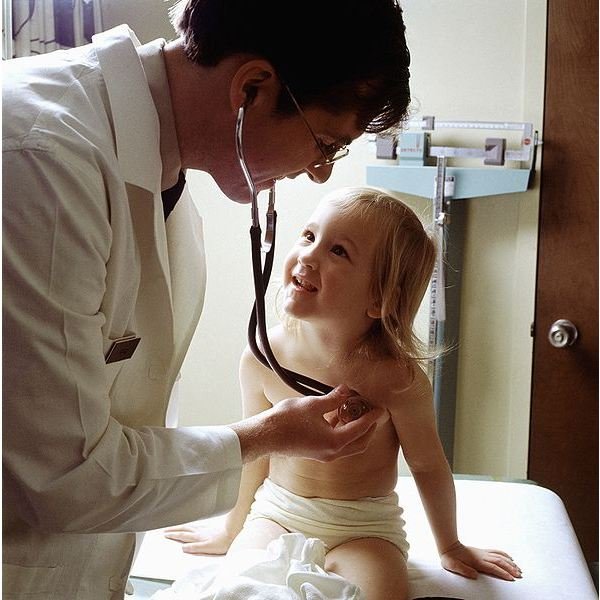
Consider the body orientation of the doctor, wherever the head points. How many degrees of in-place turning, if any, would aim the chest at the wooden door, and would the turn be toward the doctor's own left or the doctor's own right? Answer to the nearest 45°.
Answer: approximately 45° to the doctor's own left

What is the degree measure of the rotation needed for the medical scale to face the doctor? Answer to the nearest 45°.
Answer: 0° — it already faces them

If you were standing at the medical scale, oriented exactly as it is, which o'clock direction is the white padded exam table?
The white padded exam table is roughly at 12 o'clock from the medical scale.

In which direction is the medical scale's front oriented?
toward the camera

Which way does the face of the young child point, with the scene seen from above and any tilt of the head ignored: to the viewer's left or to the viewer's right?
to the viewer's left

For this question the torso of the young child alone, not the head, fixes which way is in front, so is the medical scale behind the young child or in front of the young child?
behind

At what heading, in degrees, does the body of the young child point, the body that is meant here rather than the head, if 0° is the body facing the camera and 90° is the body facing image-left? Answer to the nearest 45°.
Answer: approximately 45°

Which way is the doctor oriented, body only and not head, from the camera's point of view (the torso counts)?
to the viewer's right

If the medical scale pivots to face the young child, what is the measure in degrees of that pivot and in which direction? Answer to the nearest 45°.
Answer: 0° — it already faces them

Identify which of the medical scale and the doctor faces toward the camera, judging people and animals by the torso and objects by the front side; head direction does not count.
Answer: the medical scale

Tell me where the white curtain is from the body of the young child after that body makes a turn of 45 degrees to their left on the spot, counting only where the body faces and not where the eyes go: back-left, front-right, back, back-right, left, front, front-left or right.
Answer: back-right

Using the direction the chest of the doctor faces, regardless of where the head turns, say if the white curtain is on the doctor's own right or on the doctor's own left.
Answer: on the doctor's own left

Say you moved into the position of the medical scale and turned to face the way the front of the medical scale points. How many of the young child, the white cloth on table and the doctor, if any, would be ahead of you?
3

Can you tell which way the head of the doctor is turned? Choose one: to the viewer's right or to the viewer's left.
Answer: to the viewer's right
